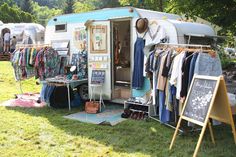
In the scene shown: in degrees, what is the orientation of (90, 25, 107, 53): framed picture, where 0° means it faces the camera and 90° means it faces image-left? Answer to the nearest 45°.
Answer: approximately 0°

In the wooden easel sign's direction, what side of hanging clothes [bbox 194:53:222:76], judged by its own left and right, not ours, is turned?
front

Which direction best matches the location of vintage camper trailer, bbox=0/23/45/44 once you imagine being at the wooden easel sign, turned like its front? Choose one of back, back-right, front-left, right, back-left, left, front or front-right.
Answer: right

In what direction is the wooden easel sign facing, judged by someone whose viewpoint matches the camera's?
facing the viewer and to the left of the viewer

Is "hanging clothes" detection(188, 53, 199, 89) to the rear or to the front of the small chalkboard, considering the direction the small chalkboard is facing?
to the front

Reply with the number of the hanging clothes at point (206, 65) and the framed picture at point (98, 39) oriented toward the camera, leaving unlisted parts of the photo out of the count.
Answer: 2

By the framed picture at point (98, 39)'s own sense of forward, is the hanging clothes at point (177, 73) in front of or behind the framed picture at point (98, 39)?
in front

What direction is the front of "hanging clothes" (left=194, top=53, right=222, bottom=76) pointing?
toward the camera

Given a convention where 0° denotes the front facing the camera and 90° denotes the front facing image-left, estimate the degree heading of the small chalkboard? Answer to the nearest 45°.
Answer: approximately 0°

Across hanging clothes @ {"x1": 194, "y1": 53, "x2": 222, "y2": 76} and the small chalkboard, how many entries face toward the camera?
2
